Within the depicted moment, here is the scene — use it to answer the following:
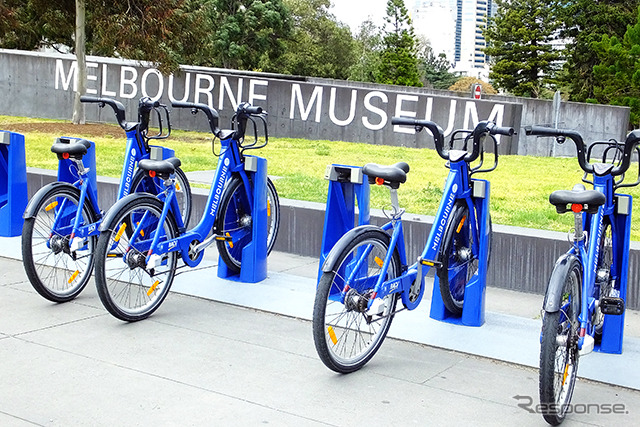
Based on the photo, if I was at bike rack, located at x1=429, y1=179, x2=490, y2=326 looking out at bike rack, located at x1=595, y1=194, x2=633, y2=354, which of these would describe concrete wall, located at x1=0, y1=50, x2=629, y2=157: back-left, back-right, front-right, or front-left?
back-left

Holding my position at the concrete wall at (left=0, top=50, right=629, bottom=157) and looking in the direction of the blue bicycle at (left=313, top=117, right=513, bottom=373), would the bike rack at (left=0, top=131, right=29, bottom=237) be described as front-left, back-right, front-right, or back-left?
front-right

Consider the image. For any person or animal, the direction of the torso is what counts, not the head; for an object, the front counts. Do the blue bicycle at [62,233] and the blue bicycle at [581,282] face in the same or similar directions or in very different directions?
same or similar directions

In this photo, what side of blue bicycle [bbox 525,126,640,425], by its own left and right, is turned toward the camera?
back

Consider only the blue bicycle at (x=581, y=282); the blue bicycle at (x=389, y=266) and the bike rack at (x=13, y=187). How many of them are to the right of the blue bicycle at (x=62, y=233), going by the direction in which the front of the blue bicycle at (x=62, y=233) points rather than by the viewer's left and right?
2

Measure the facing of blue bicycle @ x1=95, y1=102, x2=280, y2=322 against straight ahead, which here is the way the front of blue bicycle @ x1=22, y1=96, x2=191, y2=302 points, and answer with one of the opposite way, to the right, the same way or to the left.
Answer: the same way

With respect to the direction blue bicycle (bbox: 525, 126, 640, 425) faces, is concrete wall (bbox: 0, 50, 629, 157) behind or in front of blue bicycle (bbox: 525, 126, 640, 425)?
in front

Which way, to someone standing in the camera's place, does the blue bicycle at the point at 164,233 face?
facing away from the viewer and to the right of the viewer

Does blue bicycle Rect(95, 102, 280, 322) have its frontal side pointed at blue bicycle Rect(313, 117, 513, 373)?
no

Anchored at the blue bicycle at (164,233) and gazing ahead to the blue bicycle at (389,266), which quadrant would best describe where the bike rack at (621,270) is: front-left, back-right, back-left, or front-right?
front-left

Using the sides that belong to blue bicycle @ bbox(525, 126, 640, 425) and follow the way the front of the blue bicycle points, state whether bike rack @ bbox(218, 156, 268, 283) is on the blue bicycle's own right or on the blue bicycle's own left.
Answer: on the blue bicycle's own left

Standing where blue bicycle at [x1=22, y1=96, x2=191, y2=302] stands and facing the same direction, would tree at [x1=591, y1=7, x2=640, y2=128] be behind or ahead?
ahead

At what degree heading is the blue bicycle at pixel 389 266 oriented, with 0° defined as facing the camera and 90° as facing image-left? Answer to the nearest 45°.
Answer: approximately 225°

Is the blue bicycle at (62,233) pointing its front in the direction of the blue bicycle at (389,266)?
no

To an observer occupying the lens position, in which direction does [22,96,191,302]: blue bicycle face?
facing away from the viewer and to the right of the viewer

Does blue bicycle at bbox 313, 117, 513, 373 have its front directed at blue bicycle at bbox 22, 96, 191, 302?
no
